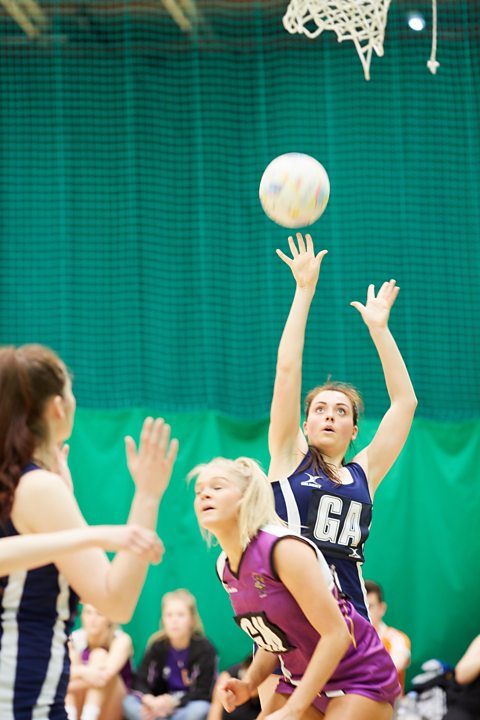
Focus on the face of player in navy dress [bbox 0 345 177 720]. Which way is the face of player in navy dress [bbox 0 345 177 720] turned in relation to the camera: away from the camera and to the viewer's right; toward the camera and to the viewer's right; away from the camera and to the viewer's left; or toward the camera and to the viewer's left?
away from the camera and to the viewer's right

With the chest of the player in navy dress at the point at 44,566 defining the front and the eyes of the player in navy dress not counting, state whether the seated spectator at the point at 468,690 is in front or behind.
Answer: in front

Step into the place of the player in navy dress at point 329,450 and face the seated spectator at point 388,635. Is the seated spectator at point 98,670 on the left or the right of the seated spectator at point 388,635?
left

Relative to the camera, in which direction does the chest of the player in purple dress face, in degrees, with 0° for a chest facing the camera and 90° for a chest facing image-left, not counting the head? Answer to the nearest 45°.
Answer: approximately 45°

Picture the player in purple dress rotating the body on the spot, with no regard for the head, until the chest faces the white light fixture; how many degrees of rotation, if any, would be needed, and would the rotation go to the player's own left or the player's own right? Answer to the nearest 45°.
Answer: approximately 135° to the player's own right

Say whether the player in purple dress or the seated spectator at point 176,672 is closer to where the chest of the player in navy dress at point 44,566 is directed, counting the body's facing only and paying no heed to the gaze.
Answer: the player in purple dress

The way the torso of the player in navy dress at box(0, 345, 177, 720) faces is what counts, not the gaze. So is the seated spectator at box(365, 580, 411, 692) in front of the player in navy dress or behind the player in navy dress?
in front

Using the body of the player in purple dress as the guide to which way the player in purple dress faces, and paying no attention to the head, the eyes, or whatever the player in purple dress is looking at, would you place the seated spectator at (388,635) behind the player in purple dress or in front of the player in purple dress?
behind

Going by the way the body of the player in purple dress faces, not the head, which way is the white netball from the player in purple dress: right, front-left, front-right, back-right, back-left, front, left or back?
back-right

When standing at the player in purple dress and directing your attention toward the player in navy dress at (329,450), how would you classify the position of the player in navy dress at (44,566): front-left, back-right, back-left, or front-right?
back-left

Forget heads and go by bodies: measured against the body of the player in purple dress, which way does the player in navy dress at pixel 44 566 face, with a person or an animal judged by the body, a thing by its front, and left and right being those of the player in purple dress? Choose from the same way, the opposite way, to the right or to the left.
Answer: the opposite way

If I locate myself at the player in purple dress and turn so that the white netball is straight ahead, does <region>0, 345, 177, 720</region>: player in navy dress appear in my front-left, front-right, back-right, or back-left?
back-left

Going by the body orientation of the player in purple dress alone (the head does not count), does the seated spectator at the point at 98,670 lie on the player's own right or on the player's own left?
on the player's own right

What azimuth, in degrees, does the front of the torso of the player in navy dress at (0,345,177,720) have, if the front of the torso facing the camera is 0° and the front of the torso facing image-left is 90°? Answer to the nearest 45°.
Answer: approximately 225°
